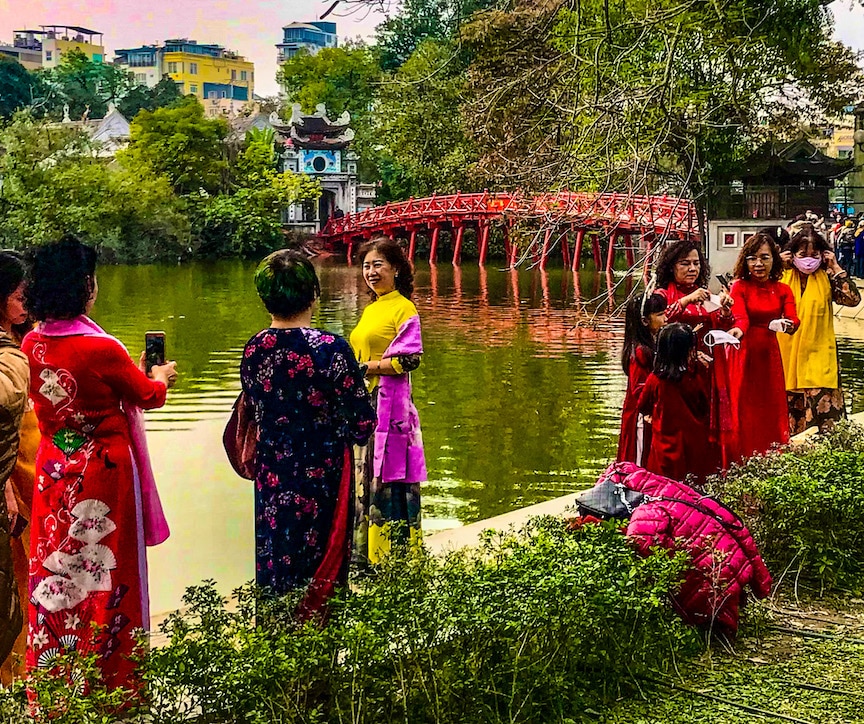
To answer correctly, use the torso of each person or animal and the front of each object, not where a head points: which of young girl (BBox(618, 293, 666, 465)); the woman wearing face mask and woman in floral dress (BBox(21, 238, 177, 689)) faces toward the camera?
the woman wearing face mask

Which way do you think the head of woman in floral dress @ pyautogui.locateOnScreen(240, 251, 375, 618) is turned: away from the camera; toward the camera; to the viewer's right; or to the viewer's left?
away from the camera

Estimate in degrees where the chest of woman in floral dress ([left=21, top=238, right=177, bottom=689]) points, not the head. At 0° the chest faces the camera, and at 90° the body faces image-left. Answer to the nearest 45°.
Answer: approximately 225°

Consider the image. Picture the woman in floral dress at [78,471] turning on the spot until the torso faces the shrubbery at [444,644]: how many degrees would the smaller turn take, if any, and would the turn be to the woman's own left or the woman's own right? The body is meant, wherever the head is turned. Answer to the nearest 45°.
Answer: approximately 90° to the woman's own right

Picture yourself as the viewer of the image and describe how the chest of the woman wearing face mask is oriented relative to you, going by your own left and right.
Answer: facing the viewer

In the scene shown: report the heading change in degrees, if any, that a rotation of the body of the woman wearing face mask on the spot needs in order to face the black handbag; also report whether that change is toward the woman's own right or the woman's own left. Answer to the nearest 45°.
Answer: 0° — they already face it

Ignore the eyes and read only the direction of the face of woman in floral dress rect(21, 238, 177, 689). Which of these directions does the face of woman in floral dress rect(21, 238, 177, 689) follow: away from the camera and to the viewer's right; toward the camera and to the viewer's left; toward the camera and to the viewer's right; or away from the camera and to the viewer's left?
away from the camera and to the viewer's right

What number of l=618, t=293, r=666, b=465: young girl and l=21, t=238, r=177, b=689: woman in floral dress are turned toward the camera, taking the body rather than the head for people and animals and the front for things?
0

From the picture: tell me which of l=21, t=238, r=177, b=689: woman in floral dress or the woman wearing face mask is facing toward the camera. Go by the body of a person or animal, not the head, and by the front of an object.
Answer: the woman wearing face mask

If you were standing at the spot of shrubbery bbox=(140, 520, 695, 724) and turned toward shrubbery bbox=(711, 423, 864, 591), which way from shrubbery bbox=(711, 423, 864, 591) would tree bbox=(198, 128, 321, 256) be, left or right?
left

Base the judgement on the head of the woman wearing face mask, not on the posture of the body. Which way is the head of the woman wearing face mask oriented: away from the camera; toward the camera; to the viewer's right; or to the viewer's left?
toward the camera

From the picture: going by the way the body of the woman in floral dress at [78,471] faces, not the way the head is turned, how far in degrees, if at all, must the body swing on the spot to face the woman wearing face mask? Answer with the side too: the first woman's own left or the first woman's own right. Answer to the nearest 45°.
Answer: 0° — they already face them
